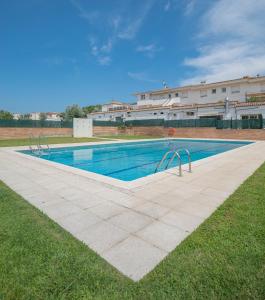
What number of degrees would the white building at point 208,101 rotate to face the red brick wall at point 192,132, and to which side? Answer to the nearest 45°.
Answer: approximately 45° to its left

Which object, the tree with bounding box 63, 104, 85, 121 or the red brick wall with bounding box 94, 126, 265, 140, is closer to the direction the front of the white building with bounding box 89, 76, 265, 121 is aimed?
the red brick wall

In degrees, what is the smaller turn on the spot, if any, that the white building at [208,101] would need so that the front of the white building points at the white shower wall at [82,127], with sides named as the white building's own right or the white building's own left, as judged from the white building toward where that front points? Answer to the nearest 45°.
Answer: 0° — it already faces it

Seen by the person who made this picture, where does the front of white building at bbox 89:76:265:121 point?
facing the viewer and to the left of the viewer

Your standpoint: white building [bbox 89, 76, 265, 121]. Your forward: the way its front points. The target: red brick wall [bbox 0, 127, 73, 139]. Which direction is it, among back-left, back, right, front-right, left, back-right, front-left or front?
front

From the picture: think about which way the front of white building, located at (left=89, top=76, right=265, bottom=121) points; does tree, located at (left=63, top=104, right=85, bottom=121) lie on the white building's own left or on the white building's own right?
on the white building's own right

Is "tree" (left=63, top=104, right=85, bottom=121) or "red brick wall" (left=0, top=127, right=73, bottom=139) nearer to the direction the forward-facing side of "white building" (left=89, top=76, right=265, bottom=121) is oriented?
the red brick wall
